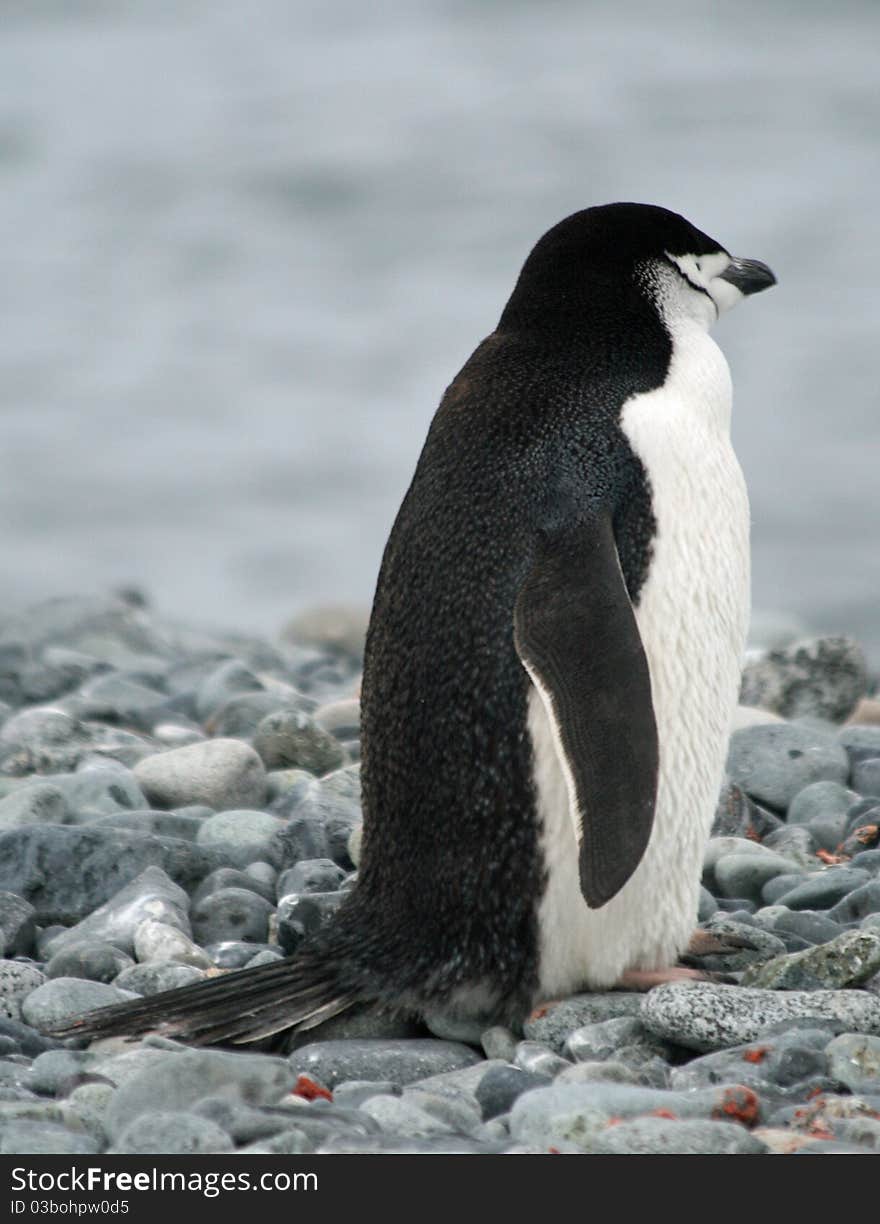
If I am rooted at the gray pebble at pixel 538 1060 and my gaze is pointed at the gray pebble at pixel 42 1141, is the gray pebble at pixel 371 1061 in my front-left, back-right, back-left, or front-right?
front-right

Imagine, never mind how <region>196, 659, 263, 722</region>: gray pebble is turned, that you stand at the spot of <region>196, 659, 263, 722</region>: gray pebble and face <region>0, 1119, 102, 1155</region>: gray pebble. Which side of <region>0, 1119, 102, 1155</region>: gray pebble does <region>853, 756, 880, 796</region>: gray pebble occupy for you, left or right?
left

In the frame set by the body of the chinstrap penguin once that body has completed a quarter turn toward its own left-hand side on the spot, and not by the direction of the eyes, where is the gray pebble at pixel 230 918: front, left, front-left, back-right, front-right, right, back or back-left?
front-left

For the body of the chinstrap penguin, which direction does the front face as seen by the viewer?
to the viewer's right

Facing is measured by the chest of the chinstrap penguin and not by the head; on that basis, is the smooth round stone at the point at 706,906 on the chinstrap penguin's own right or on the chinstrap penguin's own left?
on the chinstrap penguin's own left

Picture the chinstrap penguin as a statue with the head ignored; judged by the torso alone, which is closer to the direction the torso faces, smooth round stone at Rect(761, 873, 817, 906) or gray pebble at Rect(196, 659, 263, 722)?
the smooth round stone

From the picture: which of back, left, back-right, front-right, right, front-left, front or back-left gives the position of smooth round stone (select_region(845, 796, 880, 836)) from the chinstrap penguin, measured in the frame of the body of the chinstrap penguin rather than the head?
front-left

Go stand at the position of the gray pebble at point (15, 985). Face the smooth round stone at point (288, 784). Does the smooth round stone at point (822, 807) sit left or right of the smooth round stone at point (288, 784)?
right

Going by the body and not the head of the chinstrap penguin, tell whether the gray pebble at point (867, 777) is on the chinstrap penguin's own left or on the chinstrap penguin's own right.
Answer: on the chinstrap penguin's own left

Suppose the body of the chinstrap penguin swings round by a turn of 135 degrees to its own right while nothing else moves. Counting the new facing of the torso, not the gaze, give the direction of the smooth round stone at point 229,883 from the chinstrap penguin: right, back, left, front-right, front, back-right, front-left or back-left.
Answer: right

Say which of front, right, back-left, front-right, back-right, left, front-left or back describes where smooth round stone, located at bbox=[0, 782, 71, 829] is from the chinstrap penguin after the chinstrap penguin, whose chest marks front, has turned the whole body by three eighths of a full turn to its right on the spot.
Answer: right

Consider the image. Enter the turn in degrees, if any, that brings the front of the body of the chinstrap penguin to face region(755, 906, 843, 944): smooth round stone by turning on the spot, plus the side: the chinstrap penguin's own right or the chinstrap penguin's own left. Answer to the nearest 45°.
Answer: approximately 45° to the chinstrap penguin's own left

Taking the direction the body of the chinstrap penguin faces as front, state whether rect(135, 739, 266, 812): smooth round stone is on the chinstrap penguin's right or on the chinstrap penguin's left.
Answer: on the chinstrap penguin's left

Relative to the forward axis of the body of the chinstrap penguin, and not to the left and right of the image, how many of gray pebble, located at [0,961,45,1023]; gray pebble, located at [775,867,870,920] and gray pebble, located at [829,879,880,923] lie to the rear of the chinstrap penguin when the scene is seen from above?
1
